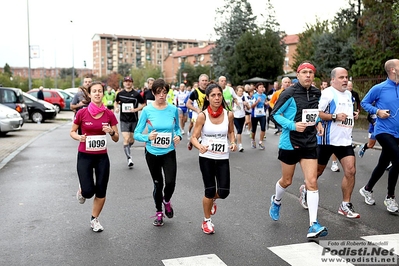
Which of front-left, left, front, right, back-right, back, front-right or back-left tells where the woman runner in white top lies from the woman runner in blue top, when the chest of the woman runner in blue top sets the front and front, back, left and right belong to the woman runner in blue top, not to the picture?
front-left

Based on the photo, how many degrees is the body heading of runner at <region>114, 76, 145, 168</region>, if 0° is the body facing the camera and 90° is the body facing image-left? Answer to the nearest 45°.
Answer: approximately 0°

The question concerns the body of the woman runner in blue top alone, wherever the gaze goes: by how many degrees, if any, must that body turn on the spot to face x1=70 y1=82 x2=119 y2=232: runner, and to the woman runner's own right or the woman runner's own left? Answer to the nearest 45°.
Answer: approximately 90° to the woman runner's own right

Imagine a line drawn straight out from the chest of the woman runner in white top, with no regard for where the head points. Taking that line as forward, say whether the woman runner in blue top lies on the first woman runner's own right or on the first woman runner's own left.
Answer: on the first woman runner's own right

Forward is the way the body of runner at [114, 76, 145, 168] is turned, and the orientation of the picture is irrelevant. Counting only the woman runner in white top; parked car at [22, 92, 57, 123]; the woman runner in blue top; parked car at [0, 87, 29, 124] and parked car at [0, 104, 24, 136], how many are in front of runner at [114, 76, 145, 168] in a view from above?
2

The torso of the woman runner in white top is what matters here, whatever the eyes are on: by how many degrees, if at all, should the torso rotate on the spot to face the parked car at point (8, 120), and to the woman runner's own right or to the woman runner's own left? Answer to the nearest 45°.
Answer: approximately 135° to the woman runner's own right

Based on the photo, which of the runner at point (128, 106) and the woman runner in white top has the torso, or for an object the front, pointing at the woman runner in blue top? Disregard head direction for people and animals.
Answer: the runner

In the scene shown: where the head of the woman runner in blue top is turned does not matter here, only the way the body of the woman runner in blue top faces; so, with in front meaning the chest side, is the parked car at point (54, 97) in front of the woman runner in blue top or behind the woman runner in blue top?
behind

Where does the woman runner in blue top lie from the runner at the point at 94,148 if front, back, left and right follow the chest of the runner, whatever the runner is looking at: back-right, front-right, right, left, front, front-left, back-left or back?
left

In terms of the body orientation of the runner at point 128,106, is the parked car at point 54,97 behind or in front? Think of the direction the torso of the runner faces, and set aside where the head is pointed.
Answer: behind

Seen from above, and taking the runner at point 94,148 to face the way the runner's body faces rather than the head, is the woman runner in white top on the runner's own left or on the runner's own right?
on the runner's own left

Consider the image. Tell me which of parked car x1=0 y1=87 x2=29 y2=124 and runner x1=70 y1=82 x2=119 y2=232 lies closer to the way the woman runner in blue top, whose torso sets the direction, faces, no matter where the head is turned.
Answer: the runner

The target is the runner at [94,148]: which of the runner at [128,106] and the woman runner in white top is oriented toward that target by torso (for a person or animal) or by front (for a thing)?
the runner at [128,106]
